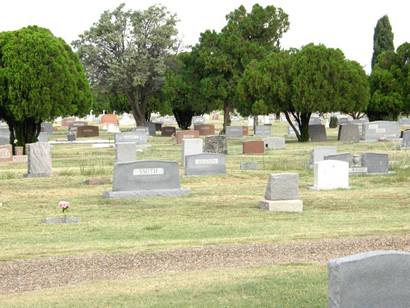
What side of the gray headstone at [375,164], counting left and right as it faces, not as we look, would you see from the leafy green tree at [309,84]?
back

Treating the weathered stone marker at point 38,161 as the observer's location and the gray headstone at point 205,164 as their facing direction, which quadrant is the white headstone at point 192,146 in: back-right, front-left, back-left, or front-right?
front-left

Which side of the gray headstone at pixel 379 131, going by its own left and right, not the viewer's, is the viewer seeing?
front

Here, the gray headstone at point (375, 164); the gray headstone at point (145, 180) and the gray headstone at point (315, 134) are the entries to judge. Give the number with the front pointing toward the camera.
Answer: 3

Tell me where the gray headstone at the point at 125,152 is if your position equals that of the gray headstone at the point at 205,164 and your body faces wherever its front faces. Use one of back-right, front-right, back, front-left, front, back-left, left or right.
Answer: back-right

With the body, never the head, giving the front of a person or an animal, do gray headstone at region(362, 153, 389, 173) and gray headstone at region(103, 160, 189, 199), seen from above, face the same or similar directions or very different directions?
same or similar directions

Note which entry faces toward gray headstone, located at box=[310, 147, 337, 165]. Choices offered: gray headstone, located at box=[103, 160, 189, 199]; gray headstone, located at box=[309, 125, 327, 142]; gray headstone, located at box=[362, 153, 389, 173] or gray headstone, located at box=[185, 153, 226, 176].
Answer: gray headstone, located at box=[309, 125, 327, 142]

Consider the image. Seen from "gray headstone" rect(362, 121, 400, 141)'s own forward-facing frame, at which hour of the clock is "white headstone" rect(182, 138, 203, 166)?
The white headstone is roughly at 1 o'clock from the gray headstone.

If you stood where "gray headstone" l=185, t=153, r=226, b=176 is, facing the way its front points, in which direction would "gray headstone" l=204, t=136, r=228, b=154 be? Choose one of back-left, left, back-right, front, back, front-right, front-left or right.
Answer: back

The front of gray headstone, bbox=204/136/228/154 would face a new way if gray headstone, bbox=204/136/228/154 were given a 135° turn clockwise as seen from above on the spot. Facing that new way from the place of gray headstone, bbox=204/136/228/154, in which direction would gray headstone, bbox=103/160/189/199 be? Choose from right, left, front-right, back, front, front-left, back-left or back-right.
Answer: back-left

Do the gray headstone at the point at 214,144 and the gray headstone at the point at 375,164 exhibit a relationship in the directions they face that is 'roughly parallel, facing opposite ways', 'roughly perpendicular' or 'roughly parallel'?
roughly parallel

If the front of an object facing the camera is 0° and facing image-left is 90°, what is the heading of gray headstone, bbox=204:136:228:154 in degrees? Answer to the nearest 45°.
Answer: approximately 0°

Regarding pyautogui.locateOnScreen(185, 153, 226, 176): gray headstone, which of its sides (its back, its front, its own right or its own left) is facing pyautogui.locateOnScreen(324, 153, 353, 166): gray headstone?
left

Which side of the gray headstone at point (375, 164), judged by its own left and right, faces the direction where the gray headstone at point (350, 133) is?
back

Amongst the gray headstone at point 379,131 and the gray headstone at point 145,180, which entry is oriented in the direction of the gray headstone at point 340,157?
the gray headstone at point 379,131

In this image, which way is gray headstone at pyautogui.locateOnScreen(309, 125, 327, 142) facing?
toward the camera

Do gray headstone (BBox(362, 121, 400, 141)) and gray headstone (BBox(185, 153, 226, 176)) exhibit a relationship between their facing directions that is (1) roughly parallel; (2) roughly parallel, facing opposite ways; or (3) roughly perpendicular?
roughly parallel

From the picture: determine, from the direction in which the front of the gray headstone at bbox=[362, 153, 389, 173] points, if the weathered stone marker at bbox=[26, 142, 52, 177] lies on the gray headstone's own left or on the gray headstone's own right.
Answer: on the gray headstone's own right

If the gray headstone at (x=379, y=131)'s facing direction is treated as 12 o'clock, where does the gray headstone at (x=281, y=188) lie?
the gray headstone at (x=281, y=188) is roughly at 12 o'clock from the gray headstone at (x=379, y=131).

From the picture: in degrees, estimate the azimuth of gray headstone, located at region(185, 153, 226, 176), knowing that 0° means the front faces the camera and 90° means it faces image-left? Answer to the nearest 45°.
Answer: approximately 0°

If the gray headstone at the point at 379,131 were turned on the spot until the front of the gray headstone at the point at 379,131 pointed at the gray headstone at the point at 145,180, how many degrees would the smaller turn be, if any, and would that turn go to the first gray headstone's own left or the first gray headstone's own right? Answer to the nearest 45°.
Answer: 0° — it already faces it
